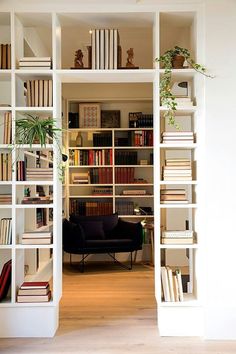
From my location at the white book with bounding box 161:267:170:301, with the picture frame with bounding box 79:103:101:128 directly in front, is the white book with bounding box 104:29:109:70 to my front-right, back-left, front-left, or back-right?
front-left

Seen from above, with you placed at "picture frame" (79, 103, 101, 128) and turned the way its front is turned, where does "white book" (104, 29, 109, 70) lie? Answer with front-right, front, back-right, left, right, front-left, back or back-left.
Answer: front

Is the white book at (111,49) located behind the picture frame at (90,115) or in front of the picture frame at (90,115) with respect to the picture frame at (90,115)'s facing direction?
in front

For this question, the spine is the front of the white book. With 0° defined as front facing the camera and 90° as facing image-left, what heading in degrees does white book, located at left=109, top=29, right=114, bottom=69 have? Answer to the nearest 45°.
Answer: approximately 0°

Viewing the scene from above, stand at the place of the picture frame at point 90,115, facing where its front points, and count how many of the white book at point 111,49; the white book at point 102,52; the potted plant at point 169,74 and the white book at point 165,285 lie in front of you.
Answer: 4

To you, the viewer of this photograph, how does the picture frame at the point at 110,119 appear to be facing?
facing the viewer

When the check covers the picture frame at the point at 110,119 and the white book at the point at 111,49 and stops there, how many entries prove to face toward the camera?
2

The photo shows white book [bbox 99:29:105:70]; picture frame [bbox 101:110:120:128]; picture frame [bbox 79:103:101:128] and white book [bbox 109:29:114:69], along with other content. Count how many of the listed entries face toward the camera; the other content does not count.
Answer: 4

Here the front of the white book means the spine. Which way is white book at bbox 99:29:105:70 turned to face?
toward the camera

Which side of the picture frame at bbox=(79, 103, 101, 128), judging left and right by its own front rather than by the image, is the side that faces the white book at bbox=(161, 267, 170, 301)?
front
